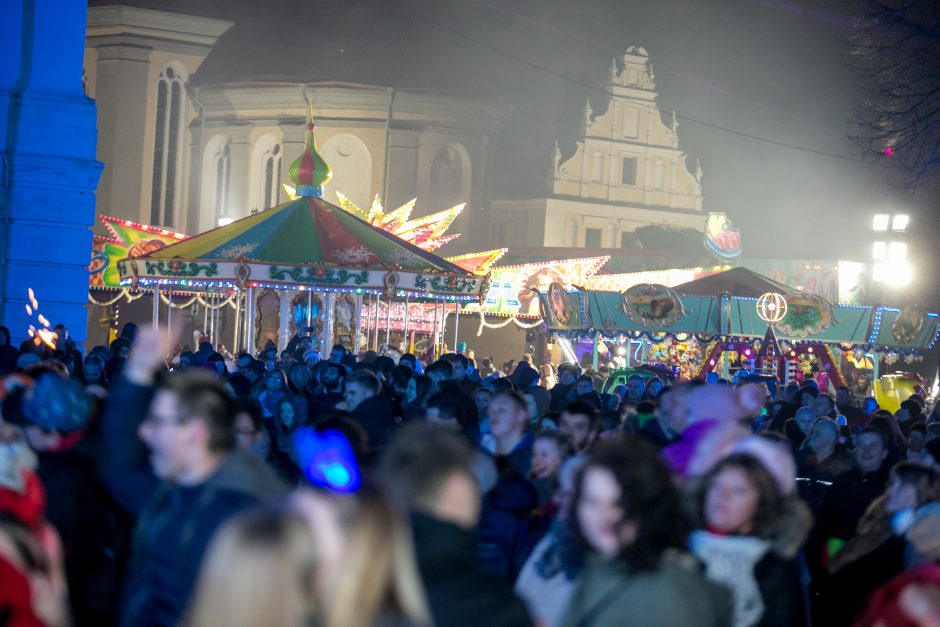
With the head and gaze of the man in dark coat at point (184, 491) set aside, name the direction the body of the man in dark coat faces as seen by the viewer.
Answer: to the viewer's left

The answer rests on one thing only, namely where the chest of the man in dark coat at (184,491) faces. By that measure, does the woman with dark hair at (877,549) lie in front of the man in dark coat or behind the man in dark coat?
behind

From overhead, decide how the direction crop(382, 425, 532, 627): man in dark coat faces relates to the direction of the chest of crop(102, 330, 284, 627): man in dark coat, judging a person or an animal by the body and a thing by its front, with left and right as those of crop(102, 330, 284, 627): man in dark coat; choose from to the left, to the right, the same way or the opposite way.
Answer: the opposite way

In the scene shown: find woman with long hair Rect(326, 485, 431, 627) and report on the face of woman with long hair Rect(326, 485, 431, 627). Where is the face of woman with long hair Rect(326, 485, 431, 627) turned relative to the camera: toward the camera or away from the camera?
away from the camera

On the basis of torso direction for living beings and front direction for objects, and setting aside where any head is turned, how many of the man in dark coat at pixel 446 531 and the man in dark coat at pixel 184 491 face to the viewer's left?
1

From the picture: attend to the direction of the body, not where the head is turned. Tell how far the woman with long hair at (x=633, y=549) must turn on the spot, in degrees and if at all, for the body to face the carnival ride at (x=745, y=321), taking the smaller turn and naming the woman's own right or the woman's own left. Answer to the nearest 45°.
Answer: approximately 135° to the woman's own right
